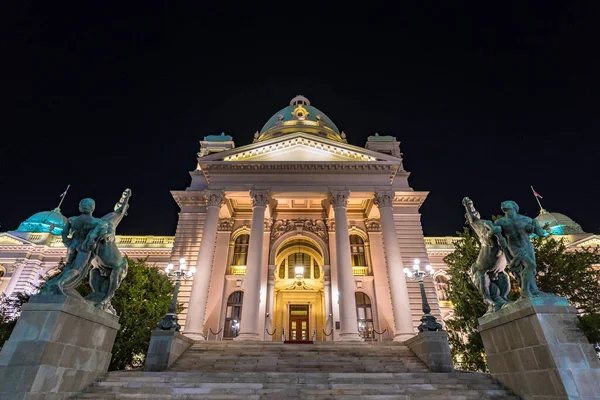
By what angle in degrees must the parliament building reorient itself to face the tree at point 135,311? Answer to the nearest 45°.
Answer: approximately 45° to its right

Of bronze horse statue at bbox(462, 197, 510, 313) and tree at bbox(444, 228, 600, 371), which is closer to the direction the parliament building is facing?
the bronze horse statue

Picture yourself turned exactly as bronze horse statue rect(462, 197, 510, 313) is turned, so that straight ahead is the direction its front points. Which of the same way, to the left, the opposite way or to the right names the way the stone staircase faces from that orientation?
to the left

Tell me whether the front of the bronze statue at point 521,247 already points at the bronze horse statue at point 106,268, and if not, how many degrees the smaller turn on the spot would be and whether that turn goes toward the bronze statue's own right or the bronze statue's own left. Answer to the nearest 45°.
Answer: approximately 45° to the bronze statue's own right

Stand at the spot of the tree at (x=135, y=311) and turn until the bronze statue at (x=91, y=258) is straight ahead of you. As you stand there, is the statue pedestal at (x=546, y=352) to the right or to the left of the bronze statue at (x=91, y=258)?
left

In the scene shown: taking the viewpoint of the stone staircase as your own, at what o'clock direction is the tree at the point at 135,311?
The tree is roughly at 4 o'clock from the stone staircase.

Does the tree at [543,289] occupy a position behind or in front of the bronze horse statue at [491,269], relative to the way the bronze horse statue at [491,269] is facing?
behind

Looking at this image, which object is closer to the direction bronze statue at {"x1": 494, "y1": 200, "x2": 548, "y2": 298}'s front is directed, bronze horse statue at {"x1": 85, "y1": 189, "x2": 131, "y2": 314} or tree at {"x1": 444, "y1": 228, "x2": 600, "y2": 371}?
the bronze horse statue

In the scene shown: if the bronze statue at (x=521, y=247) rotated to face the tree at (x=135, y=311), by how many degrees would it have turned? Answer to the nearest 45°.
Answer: approximately 90° to its right

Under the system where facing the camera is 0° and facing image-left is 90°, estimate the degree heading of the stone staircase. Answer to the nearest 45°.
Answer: approximately 0°

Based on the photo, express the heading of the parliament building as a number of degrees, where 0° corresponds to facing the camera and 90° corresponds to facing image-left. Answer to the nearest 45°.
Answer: approximately 0°

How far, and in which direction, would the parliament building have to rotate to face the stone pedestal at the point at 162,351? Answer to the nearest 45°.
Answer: approximately 45° to its right

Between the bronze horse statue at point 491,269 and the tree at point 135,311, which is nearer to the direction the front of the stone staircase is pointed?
the bronze horse statue

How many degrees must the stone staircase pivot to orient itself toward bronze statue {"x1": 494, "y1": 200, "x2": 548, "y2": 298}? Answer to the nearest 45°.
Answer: approximately 45° to its left
